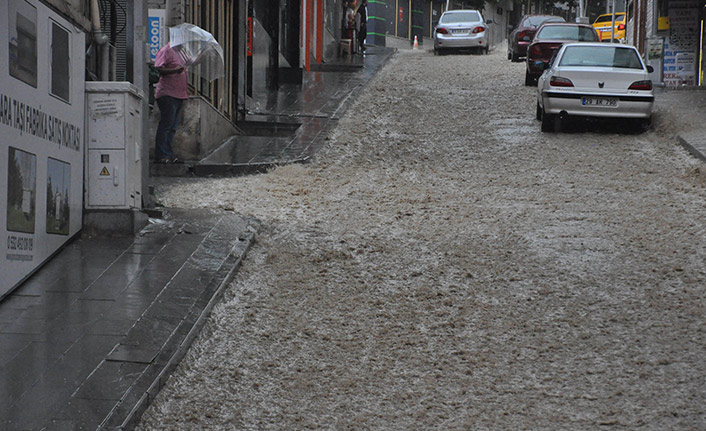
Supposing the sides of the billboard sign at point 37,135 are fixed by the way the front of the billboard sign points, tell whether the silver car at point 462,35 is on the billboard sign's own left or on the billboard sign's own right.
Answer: on the billboard sign's own left

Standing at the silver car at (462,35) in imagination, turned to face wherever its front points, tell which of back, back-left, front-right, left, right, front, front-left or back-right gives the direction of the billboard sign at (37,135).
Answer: back

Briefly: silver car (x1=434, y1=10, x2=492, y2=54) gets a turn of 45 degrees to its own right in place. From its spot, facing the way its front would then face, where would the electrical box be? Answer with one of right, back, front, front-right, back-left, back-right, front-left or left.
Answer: back-right

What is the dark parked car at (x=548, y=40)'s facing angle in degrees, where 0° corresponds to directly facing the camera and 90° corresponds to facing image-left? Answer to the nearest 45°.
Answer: approximately 180°

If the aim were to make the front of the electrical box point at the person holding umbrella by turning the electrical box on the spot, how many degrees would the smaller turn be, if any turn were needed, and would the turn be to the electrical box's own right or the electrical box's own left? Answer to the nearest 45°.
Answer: approximately 180°

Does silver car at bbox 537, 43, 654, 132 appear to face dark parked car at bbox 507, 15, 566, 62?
yes

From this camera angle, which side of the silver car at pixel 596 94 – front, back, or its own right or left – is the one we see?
back

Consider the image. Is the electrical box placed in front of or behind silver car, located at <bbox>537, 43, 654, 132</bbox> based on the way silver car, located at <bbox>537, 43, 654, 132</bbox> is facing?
behind

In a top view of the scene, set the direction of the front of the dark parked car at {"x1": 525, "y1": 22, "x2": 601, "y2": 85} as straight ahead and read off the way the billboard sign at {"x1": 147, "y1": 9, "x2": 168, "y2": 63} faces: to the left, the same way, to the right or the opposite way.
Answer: the opposite way

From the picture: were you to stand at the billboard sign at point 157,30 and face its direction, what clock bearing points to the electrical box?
The electrical box is roughly at 12 o'clock from the billboard sign.
